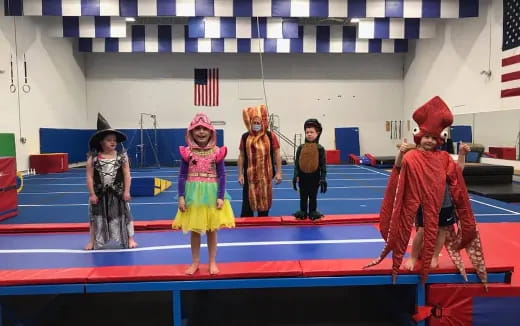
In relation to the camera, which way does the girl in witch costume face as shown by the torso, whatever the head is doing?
toward the camera

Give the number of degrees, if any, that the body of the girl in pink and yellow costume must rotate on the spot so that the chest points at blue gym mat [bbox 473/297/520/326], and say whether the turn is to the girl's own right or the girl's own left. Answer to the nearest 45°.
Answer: approximately 90° to the girl's own left

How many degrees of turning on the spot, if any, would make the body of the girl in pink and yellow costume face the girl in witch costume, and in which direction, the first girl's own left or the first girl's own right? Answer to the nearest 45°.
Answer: approximately 135° to the first girl's own right

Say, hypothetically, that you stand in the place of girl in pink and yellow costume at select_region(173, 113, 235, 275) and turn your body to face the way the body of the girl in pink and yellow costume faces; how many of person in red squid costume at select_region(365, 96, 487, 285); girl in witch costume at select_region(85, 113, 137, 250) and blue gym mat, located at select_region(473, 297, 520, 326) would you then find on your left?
2

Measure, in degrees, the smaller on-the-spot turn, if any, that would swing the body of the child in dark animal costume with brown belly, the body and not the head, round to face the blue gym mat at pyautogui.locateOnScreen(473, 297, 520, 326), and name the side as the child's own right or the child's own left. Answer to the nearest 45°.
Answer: approximately 45° to the child's own left

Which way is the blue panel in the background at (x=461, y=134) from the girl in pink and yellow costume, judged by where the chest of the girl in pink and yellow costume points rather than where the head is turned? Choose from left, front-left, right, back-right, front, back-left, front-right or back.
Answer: back-left

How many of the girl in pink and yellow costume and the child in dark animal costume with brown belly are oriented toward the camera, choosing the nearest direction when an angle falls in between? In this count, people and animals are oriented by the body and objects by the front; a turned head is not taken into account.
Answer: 2

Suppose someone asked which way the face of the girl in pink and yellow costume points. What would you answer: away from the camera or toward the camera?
toward the camera

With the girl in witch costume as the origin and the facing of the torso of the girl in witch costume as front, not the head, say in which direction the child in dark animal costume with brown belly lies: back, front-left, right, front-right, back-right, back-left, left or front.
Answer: left

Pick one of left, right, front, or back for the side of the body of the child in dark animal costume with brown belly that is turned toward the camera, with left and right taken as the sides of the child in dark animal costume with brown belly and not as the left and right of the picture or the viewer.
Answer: front

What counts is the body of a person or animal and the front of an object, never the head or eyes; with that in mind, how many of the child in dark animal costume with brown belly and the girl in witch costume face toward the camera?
2

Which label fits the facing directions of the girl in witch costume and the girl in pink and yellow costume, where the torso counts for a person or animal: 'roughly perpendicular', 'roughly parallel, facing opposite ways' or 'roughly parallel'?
roughly parallel

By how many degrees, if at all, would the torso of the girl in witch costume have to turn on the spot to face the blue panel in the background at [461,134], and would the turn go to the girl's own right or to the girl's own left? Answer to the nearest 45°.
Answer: approximately 135° to the girl's own left
